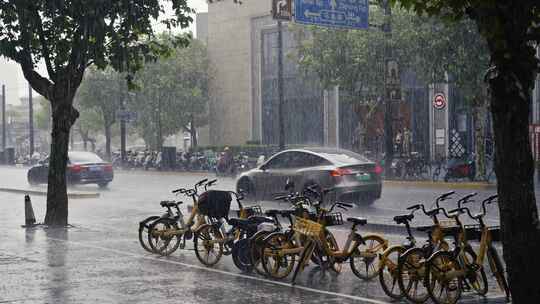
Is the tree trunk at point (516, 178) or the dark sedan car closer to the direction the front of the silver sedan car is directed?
the dark sedan car

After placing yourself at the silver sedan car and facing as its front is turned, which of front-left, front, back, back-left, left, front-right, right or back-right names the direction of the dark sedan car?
front

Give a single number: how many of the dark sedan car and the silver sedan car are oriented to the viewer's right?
0

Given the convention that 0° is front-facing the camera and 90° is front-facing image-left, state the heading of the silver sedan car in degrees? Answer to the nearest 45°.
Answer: approximately 135°

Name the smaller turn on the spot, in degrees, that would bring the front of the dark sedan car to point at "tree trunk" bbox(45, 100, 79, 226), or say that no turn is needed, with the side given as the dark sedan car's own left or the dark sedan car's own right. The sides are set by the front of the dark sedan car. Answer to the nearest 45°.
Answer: approximately 135° to the dark sedan car's own left

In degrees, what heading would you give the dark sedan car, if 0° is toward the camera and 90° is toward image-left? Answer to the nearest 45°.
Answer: approximately 135°

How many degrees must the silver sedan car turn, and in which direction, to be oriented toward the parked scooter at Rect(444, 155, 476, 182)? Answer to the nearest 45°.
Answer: approximately 90° to its right

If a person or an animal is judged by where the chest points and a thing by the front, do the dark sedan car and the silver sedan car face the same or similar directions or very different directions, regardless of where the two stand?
same or similar directions

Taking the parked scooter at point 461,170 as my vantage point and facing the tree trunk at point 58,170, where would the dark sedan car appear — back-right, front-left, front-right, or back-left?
front-right
